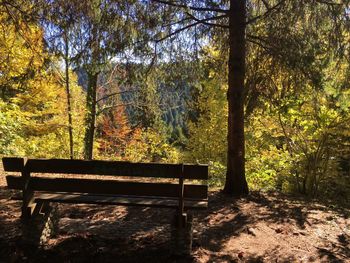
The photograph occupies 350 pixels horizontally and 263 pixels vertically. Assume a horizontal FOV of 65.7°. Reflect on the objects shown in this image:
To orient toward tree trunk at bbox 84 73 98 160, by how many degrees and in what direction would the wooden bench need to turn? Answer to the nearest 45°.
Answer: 0° — it already faces it

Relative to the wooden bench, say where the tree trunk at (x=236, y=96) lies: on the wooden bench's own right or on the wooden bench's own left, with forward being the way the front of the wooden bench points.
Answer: on the wooden bench's own right

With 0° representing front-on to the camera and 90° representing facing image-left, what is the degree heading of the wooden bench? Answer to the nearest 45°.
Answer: approximately 180°
